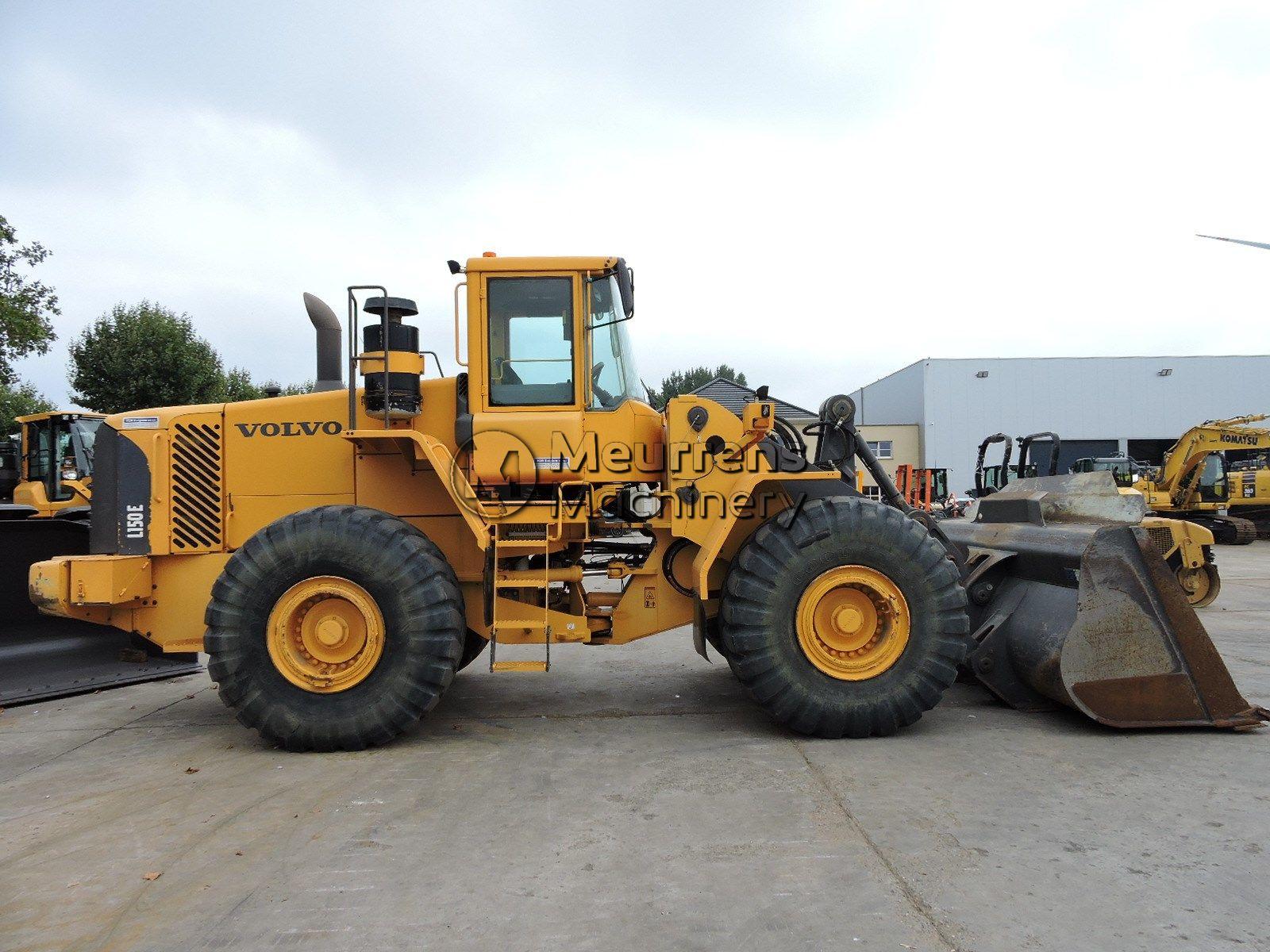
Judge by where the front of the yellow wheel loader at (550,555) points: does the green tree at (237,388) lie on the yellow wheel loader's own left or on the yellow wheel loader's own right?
on the yellow wheel loader's own left

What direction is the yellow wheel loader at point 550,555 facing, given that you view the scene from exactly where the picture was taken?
facing to the right of the viewer

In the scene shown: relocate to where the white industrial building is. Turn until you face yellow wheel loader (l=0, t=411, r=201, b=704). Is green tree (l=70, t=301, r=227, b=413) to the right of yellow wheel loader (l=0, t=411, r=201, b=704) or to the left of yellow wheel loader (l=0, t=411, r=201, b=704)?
right

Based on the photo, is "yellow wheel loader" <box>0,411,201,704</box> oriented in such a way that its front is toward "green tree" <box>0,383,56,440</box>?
no

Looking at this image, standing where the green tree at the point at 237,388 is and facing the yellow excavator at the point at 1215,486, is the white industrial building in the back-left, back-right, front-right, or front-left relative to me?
front-left

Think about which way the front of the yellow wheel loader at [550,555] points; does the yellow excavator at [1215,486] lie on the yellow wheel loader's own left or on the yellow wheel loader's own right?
on the yellow wheel loader's own left

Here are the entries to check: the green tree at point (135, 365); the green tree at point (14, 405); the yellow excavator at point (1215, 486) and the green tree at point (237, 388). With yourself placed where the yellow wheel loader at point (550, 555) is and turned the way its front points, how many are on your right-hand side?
0

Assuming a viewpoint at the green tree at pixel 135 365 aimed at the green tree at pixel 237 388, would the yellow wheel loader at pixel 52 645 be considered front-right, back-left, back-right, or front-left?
back-right

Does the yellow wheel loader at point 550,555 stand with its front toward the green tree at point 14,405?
no

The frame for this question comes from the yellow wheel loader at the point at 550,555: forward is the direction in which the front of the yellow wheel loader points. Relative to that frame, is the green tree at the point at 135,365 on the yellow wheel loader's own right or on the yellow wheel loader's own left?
on the yellow wheel loader's own left

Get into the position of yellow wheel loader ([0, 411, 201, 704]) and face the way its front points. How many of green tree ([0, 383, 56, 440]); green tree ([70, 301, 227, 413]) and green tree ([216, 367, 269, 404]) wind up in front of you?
0

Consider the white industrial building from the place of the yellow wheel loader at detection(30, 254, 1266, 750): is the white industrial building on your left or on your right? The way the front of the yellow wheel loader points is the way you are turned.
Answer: on your left

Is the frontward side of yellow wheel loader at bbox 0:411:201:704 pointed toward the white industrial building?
no
